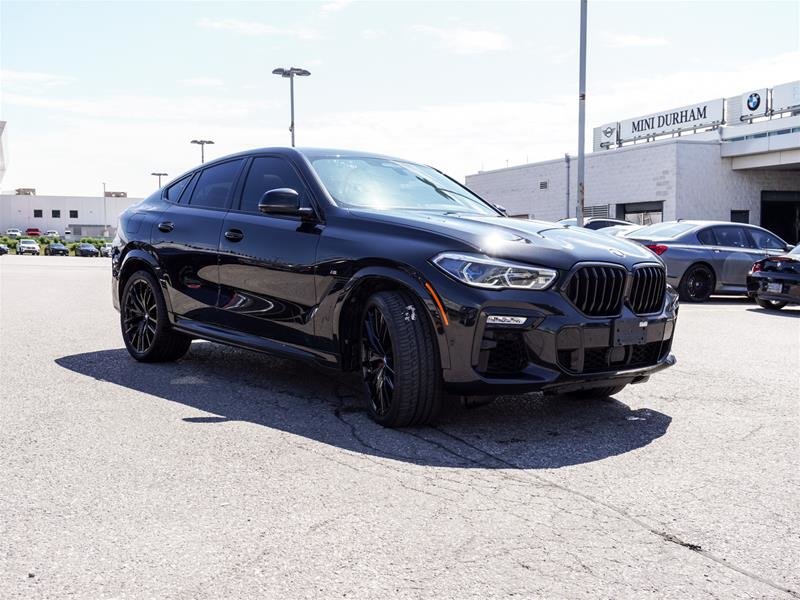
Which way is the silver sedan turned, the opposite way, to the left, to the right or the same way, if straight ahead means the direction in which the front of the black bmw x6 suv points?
to the left

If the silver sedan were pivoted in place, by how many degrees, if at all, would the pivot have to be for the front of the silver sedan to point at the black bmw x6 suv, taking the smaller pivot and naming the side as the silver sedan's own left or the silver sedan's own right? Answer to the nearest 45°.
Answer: approximately 135° to the silver sedan's own right

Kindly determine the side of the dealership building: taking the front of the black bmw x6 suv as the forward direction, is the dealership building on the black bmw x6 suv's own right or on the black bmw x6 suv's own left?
on the black bmw x6 suv's own left

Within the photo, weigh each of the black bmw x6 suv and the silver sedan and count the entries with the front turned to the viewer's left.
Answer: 0

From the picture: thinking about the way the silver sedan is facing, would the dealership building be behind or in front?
in front

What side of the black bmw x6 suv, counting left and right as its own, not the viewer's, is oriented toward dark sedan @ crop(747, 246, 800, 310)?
left

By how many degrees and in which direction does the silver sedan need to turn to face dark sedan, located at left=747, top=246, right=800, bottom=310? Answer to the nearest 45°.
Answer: approximately 90° to its right

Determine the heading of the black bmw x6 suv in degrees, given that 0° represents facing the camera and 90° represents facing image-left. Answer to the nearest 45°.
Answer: approximately 315°

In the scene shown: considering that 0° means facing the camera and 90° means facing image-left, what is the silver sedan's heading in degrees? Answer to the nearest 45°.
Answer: approximately 225°

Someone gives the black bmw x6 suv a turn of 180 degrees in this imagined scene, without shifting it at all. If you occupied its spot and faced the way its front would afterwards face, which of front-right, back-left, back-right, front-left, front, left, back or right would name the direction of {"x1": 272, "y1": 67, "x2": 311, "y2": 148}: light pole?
front-right

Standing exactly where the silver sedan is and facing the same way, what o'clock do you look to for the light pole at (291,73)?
The light pole is roughly at 9 o'clock from the silver sedan.
